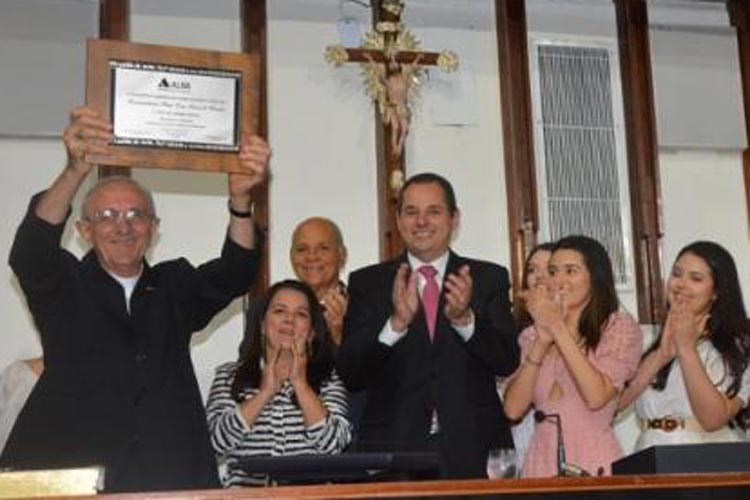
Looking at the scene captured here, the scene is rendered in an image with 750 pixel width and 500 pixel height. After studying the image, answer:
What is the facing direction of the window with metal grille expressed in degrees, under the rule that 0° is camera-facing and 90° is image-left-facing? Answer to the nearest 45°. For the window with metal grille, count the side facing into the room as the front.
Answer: approximately 0°

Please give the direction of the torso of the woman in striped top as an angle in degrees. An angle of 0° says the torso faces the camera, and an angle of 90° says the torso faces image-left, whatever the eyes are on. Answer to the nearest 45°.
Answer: approximately 0°

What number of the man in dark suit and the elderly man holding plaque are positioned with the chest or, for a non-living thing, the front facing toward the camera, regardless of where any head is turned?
2

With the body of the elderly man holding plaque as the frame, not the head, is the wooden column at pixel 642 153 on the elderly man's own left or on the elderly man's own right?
on the elderly man's own left

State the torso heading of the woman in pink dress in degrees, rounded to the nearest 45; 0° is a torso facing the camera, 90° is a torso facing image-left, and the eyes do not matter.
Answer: approximately 45°

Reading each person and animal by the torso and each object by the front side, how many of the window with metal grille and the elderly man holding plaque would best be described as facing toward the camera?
2

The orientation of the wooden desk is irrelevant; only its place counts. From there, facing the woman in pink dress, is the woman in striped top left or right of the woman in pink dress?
left

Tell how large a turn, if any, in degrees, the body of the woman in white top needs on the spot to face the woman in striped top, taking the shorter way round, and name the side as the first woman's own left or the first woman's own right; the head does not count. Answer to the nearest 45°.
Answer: approximately 45° to the first woman's own right

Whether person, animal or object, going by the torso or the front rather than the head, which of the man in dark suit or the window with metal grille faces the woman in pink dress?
the window with metal grille
